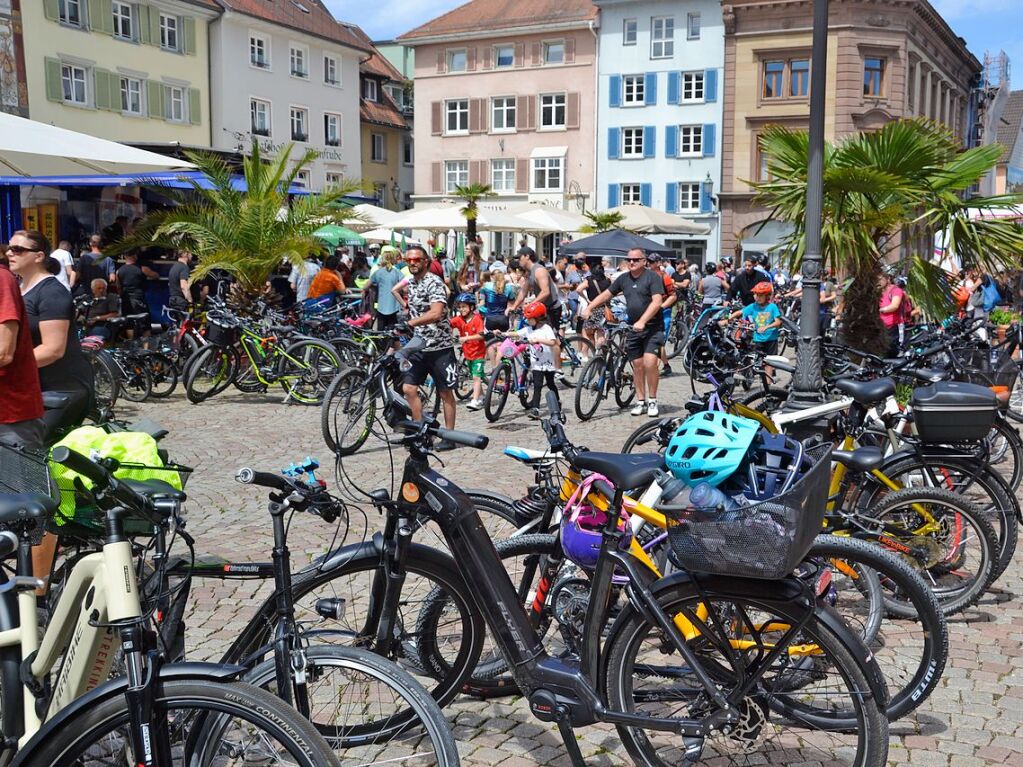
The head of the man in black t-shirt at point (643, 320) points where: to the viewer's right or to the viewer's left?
to the viewer's left

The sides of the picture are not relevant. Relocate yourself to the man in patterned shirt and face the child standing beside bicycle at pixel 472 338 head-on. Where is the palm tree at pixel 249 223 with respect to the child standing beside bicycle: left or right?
left

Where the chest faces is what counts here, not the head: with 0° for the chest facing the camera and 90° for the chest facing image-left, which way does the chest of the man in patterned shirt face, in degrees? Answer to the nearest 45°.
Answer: approximately 45°

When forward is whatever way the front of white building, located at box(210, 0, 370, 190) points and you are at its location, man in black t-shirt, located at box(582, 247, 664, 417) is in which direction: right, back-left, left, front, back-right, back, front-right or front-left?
front-right

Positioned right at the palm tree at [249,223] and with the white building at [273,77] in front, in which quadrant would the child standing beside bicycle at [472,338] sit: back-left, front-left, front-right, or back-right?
back-right

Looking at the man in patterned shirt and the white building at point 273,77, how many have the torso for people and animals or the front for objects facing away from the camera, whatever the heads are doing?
0

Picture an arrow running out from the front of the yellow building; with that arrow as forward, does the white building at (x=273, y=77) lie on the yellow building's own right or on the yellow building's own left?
on the yellow building's own left

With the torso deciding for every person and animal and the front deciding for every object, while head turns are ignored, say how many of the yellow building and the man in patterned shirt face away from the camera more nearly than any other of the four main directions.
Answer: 0

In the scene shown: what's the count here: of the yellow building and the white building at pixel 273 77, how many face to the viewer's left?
0

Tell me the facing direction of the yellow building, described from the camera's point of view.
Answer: facing the viewer and to the right of the viewer

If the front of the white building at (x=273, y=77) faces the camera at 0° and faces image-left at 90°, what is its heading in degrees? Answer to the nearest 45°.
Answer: approximately 315°

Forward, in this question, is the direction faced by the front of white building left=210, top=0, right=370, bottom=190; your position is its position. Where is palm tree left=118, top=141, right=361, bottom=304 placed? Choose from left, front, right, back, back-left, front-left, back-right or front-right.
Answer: front-right
